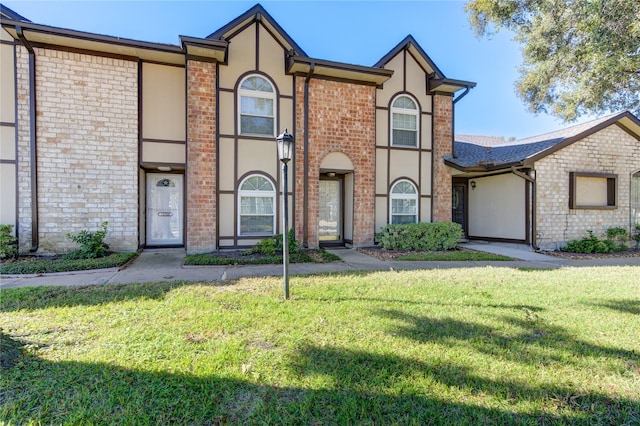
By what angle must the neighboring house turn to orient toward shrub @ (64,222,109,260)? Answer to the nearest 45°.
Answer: approximately 45° to its right

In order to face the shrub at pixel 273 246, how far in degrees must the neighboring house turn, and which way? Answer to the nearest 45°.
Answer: approximately 45° to its right

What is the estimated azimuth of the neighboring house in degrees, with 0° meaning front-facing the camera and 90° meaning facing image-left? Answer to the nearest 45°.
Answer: approximately 0°
